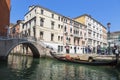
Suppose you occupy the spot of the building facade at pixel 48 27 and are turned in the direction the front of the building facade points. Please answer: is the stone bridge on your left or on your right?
on your right
